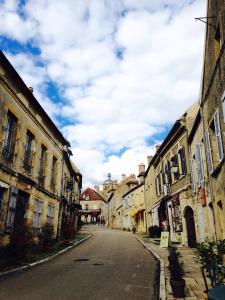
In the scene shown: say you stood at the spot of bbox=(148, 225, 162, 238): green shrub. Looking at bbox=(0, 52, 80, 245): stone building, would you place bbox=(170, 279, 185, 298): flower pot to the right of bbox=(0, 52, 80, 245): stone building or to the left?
left

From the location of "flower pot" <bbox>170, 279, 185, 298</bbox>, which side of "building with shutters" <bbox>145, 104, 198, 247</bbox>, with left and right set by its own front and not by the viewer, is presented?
left

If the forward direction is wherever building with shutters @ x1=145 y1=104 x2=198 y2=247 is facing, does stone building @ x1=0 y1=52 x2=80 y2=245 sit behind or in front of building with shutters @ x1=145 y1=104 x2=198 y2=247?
in front

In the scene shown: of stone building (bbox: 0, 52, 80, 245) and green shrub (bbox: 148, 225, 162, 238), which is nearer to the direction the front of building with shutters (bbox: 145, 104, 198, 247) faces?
the stone building

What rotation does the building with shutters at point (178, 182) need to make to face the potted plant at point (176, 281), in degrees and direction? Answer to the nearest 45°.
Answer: approximately 90° to its left

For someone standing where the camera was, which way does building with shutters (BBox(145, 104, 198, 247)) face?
facing to the left of the viewer
